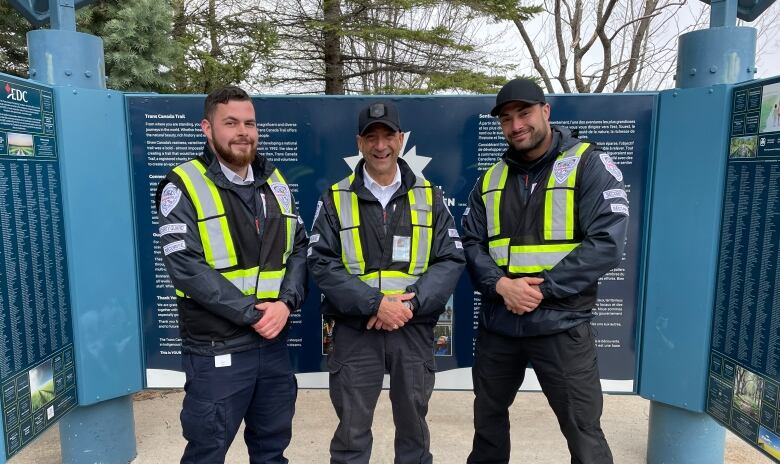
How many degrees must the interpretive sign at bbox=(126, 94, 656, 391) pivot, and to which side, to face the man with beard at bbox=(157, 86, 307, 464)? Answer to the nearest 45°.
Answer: approximately 45° to its right

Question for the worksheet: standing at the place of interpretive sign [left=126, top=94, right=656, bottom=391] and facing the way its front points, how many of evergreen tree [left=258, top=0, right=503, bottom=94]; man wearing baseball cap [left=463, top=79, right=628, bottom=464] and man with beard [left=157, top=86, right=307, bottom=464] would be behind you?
1

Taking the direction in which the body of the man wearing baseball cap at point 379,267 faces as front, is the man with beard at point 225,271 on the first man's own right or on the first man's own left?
on the first man's own right

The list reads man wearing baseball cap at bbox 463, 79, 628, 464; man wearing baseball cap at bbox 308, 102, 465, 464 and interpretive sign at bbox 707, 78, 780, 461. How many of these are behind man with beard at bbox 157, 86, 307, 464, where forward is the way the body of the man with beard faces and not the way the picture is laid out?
0

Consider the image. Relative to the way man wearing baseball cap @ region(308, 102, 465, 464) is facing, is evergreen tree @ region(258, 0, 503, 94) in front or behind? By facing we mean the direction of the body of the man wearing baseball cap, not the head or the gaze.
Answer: behind

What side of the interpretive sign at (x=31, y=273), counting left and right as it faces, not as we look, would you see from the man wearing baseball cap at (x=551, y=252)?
front

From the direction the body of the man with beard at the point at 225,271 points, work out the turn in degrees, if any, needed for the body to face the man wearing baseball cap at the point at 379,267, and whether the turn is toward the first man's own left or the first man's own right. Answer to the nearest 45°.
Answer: approximately 45° to the first man's own left

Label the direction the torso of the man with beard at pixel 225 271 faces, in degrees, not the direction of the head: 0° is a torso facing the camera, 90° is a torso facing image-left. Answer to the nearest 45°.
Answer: approximately 315°

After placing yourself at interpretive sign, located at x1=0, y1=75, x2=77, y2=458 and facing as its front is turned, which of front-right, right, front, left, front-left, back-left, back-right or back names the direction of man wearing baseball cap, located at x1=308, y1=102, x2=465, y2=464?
front

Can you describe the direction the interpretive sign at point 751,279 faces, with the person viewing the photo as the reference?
facing the viewer and to the left of the viewer

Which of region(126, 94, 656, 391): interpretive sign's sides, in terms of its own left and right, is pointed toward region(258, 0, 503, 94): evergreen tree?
back

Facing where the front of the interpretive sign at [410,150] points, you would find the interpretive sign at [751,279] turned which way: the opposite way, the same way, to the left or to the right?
to the right

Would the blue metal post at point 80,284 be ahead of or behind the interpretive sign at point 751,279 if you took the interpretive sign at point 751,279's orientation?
ahead

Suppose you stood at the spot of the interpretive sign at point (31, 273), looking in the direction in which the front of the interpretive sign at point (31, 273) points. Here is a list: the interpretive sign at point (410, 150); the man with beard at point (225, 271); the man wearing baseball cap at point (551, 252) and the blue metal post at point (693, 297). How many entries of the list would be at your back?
0

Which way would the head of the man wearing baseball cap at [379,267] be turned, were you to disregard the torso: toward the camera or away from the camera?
toward the camera

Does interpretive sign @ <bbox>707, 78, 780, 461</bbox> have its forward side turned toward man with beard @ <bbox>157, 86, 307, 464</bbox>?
yes
